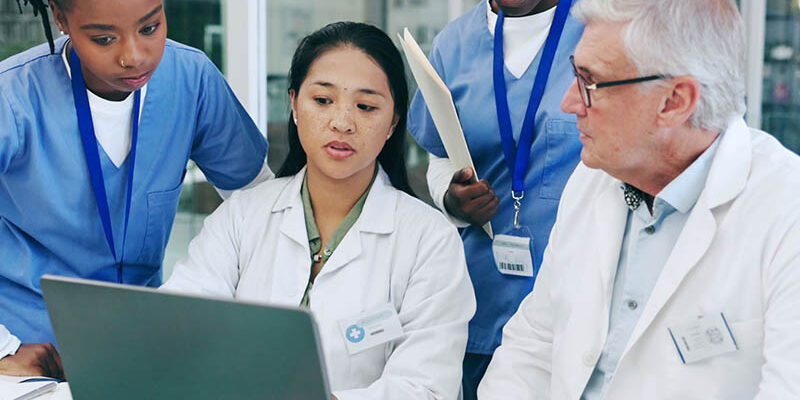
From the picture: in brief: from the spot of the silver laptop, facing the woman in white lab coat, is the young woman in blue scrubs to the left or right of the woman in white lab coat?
left

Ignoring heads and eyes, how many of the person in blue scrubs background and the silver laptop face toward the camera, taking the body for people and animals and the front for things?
1

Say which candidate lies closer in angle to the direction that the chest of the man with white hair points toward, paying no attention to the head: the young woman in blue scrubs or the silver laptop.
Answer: the silver laptop

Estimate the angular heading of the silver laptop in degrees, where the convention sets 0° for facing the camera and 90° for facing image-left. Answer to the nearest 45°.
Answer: approximately 225°

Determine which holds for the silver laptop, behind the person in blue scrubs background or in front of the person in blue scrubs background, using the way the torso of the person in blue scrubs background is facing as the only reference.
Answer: in front

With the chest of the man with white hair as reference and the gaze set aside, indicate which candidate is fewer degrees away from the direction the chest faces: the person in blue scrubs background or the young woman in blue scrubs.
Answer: the young woman in blue scrubs

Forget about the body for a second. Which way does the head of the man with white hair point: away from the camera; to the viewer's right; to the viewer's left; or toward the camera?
to the viewer's left

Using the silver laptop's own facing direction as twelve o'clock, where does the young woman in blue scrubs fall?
The young woman in blue scrubs is roughly at 10 o'clock from the silver laptop.

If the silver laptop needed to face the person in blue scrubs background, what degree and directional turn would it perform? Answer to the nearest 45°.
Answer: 0° — it already faces them

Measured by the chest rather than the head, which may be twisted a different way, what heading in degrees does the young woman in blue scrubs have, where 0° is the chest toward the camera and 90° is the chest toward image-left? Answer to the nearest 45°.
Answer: approximately 315°

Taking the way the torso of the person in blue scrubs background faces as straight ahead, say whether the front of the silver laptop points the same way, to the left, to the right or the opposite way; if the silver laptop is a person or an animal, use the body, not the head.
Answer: the opposite way

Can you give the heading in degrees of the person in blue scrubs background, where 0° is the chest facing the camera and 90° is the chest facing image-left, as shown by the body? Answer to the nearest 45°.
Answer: approximately 0°

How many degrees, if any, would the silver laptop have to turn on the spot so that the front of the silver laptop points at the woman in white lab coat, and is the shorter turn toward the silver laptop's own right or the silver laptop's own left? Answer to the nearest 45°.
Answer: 0° — it already faces them

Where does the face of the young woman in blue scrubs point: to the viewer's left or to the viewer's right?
to the viewer's right
